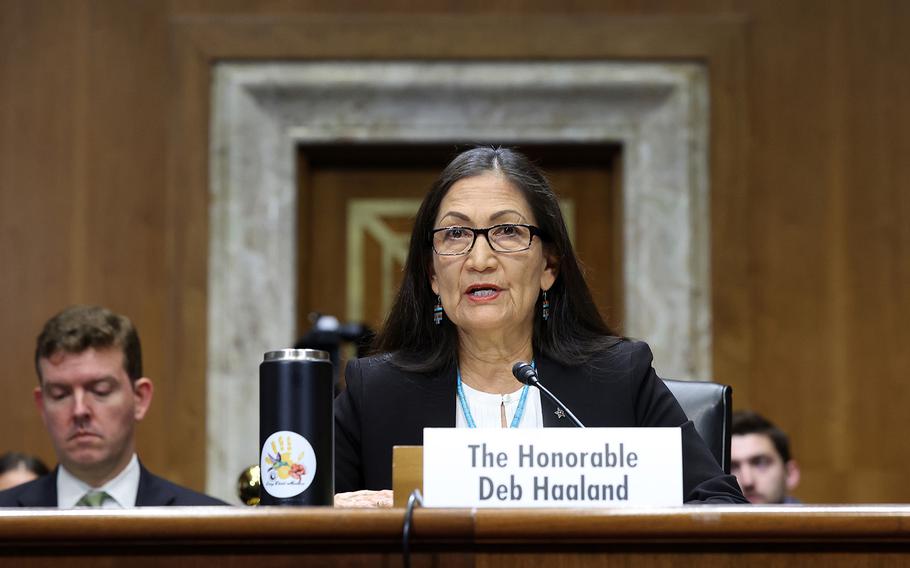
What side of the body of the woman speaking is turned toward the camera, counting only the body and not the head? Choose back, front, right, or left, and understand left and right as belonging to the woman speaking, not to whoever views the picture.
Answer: front

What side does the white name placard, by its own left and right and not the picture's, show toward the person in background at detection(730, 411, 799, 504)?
back

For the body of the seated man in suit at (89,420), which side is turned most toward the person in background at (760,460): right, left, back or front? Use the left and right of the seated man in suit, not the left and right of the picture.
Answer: left

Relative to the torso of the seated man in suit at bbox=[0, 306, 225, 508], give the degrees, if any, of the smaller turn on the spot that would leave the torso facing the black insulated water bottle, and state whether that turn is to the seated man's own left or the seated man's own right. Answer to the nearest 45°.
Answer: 0° — they already face it

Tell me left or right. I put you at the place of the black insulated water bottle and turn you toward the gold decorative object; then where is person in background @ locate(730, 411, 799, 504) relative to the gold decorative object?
right

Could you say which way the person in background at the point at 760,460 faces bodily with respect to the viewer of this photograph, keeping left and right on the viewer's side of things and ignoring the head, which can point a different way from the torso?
facing the viewer and to the left of the viewer

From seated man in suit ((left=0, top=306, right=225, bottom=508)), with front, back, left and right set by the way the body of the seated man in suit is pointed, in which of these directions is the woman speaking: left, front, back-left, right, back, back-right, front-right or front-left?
front-left

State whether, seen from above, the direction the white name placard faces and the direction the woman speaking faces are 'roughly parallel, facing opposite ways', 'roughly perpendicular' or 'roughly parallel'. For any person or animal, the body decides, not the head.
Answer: roughly parallel

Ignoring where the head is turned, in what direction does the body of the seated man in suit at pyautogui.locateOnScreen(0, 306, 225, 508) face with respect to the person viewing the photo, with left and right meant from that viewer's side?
facing the viewer

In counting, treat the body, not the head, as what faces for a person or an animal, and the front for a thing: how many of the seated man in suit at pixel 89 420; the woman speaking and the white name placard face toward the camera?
3

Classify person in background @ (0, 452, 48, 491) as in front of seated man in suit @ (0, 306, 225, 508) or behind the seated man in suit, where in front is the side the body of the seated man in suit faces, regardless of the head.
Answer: behind
